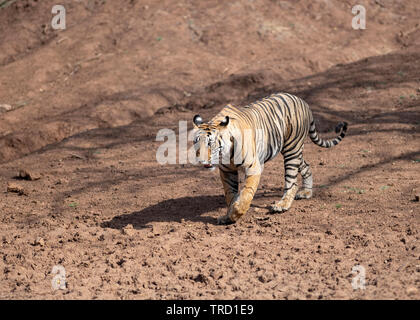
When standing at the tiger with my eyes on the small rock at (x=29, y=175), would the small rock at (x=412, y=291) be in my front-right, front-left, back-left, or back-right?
back-left

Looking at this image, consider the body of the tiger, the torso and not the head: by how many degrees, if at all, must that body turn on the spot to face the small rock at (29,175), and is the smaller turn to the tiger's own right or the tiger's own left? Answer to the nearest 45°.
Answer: approximately 90° to the tiger's own right

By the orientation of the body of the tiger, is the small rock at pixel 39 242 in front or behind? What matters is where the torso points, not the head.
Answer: in front

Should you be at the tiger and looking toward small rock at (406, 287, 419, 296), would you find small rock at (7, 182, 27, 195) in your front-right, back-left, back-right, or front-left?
back-right

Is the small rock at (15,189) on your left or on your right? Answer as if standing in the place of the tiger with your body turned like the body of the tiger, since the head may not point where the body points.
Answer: on your right

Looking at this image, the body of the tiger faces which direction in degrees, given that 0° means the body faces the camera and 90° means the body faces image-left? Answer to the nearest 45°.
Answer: approximately 45°

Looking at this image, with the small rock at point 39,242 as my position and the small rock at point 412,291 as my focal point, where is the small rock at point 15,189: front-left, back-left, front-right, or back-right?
back-left

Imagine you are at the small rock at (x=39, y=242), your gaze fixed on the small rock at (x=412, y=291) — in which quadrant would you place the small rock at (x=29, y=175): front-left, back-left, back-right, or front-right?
back-left

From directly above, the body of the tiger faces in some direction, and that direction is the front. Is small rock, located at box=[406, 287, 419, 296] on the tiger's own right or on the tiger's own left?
on the tiger's own left

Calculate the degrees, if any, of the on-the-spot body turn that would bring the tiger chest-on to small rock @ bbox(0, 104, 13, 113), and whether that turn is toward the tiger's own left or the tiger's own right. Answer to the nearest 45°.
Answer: approximately 90° to the tiger's own right

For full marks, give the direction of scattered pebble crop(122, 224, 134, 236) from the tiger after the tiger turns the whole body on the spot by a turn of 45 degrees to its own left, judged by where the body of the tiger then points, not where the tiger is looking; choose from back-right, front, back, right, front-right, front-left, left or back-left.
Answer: right
